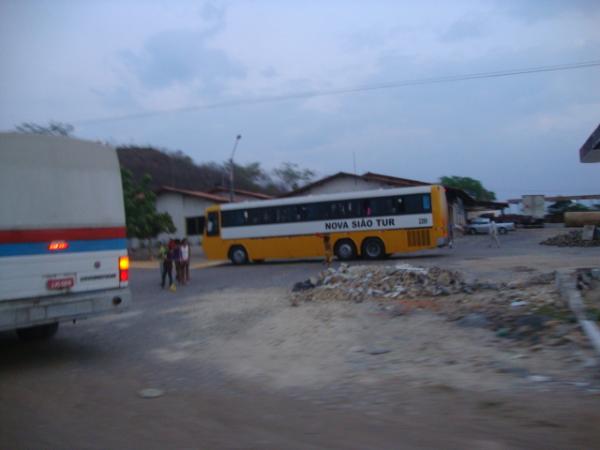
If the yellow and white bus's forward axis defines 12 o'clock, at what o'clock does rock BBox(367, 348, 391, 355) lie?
The rock is roughly at 9 o'clock from the yellow and white bus.

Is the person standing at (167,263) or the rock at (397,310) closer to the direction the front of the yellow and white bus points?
the person standing

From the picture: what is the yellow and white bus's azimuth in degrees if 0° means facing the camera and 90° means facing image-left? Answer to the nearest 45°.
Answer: approximately 90°

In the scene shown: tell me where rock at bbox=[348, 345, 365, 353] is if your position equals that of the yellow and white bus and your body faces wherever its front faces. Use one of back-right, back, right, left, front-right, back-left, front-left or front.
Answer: left

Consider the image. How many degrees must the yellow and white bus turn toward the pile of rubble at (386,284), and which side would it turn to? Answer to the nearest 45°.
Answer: approximately 90° to its left

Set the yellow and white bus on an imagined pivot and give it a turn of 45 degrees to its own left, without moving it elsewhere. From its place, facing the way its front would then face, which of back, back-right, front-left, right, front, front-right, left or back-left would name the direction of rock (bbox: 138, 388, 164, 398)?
front-left

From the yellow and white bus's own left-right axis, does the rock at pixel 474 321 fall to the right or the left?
on its left

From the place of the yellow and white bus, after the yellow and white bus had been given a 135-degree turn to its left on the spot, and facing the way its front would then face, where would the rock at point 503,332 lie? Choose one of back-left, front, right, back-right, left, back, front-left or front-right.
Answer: front-right

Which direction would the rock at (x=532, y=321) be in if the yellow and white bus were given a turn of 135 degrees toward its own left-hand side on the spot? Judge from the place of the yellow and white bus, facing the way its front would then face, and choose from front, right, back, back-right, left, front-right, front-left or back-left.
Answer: front-right

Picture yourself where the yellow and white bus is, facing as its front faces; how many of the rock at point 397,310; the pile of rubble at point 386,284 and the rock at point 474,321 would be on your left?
3

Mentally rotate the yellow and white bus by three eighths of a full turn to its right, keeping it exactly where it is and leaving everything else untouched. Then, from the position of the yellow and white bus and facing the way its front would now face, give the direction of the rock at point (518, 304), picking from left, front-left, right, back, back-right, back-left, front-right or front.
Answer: back-right

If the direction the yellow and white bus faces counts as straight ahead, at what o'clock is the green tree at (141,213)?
The green tree is roughly at 1 o'clock from the yellow and white bus.

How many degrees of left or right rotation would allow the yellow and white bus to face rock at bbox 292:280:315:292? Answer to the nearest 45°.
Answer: approximately 90° to its left

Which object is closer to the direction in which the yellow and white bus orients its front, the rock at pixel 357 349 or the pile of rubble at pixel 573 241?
the rock

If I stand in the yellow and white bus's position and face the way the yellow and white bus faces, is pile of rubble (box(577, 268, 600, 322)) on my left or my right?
on my left
